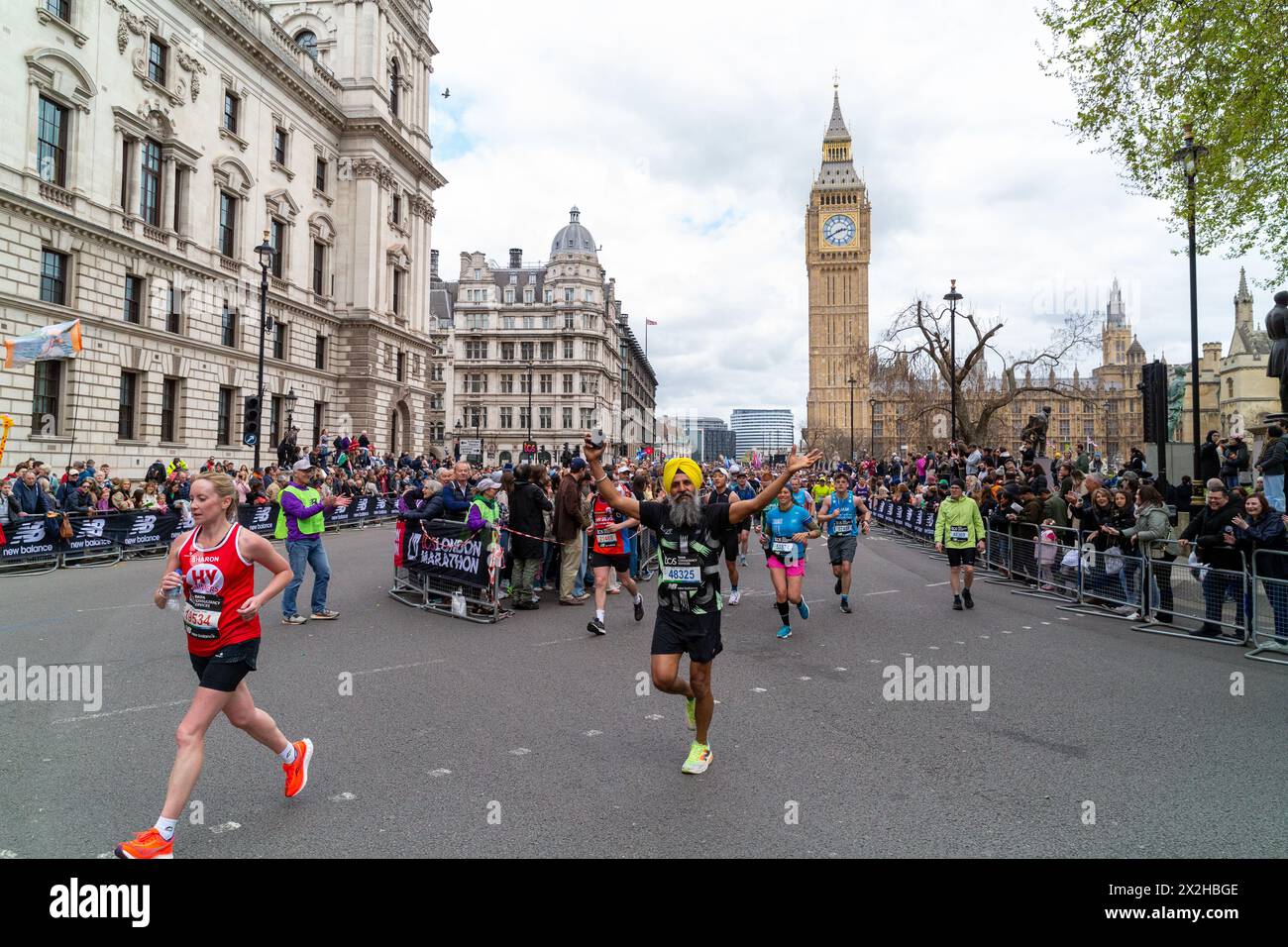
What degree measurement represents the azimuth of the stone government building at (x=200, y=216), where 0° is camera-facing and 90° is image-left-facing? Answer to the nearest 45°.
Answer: approximately 315°

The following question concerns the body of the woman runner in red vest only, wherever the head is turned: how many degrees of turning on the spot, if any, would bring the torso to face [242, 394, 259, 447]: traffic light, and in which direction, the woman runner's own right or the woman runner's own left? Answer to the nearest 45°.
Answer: approximately 135° to the woman runner's own right

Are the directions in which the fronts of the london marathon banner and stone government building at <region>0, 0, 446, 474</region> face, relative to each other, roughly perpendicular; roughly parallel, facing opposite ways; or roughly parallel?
roughly perpendicular

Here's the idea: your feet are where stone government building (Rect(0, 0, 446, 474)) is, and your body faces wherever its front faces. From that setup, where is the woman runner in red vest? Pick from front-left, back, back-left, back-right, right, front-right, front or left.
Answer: front-right

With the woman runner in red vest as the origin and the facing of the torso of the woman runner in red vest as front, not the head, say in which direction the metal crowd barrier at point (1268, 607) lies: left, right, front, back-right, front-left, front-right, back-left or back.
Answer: back-left

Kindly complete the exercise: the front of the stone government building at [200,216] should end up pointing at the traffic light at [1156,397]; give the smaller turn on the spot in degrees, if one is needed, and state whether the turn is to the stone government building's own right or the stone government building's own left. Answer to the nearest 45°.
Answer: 0° — it already faces it

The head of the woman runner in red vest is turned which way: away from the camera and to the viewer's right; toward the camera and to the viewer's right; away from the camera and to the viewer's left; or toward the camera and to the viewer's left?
toward the camera and to the viewer's left

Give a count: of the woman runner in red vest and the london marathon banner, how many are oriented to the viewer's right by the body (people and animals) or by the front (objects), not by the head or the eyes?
0

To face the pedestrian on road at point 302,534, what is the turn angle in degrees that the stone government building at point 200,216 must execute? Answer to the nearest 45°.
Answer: approximately 45° to its right

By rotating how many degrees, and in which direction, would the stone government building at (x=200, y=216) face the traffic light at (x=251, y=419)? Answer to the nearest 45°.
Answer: approximately 45° to its right

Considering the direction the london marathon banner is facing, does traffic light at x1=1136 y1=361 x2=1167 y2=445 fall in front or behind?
behind

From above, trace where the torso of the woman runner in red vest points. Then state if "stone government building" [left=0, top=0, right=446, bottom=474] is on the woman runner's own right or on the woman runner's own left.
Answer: on the woman runner's own right

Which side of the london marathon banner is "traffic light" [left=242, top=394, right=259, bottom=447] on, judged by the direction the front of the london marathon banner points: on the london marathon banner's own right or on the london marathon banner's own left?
on the london marathon banner's own right

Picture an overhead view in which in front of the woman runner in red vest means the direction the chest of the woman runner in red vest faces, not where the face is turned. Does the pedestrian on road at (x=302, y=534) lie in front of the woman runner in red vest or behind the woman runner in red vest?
behind
